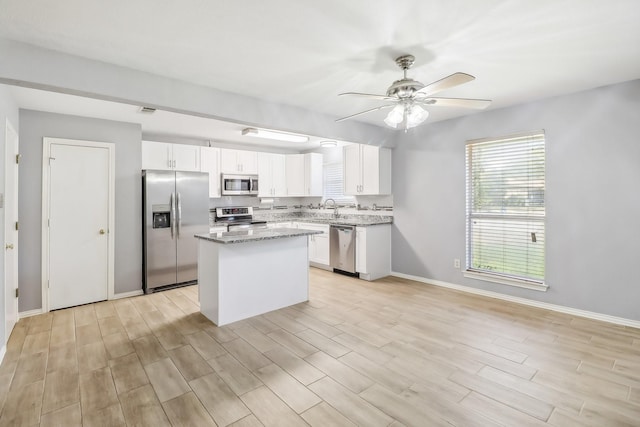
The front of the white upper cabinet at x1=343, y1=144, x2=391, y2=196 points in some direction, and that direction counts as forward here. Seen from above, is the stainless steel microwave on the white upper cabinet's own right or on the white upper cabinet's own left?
on the white upper cabinet's own right

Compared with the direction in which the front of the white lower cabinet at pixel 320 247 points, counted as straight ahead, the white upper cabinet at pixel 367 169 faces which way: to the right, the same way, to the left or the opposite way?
the same way

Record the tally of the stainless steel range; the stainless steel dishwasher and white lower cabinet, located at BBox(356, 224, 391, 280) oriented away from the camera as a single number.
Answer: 0

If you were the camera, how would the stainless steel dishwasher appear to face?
facing the viewer and to the left of the viewer

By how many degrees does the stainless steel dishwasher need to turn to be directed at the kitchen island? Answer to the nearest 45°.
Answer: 0° — it already faces it

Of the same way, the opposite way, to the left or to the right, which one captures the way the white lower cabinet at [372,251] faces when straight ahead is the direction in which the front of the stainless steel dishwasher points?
the same way

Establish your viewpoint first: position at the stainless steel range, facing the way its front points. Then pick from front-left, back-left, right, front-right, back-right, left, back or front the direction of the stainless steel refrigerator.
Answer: right

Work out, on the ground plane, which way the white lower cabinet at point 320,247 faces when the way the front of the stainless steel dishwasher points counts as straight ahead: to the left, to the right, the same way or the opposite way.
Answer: the same way

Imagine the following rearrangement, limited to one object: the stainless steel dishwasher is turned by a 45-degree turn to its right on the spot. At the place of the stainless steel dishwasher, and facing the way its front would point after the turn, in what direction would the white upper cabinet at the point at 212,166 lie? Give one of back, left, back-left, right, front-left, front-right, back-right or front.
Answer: front

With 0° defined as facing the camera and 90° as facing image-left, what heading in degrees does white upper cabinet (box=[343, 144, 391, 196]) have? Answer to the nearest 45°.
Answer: approximately 45°

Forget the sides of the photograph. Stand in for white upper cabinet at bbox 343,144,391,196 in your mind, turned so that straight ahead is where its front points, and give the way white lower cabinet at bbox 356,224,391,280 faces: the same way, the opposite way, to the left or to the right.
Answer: the same way

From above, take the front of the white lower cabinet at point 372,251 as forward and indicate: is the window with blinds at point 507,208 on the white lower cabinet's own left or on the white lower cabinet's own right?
on the white lower cabinet's own left

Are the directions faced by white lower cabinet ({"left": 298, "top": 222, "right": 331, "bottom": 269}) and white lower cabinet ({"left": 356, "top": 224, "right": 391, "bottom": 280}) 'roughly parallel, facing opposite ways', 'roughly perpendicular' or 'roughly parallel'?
roughly parallel

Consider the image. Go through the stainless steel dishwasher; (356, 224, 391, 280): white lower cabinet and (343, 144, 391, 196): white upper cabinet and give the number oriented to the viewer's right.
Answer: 0

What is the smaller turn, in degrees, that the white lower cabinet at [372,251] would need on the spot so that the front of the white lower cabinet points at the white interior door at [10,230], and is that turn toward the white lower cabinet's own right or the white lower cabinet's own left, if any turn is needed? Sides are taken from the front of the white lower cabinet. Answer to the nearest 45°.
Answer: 0° — it already faces it

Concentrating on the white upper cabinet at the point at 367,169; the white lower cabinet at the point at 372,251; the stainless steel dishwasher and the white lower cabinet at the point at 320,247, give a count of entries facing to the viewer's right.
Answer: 0

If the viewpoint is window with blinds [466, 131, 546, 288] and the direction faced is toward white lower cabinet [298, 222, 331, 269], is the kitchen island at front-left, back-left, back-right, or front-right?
front-left

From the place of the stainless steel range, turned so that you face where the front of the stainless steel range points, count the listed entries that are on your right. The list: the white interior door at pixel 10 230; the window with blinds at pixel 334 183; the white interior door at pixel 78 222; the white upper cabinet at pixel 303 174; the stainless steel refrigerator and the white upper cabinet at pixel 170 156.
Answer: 4
